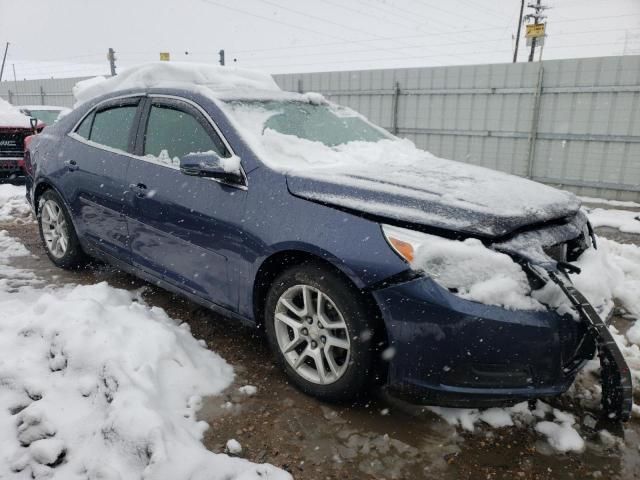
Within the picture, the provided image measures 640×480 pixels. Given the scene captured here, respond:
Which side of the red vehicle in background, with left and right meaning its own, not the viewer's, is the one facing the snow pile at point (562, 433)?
front

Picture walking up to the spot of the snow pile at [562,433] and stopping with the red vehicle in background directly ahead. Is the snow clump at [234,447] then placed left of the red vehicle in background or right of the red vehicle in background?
left

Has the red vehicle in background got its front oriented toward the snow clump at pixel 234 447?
yes

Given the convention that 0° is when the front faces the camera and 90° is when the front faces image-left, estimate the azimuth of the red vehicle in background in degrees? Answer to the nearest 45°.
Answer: approximately 0°
